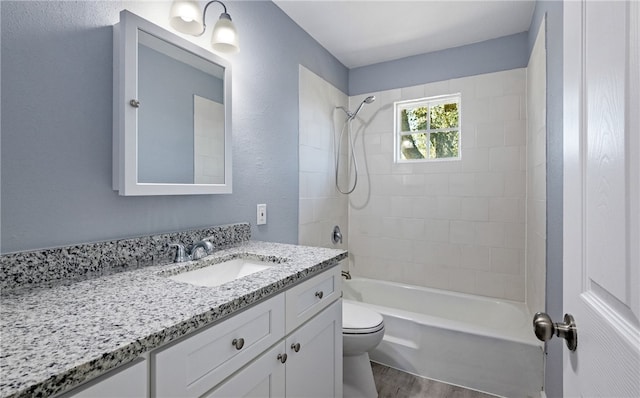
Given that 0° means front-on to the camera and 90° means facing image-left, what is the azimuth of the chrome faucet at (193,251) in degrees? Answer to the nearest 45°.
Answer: approximately 315°

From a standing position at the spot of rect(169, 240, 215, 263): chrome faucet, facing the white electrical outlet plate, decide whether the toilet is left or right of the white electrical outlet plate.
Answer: right

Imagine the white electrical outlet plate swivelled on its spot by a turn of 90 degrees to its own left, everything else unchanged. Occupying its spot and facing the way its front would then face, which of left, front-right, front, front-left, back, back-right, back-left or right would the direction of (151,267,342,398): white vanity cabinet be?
back-right

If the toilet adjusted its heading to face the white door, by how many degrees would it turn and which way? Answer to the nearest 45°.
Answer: approximately 90° to its right

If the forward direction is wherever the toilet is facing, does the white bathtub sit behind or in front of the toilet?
in front

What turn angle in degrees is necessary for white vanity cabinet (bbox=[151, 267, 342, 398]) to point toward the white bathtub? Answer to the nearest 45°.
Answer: approximately 90° to its left

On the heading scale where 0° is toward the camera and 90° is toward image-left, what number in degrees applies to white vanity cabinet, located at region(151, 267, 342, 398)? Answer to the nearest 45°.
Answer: approximately 315°

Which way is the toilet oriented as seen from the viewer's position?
to the viewer's right

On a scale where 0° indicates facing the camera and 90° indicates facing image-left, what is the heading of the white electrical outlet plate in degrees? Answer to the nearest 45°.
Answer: approximately 315°

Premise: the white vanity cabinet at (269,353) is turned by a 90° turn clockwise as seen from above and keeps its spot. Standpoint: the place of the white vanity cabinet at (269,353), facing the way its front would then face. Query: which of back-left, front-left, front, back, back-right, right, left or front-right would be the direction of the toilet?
back

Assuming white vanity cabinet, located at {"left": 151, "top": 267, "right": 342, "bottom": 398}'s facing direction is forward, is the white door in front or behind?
in front
